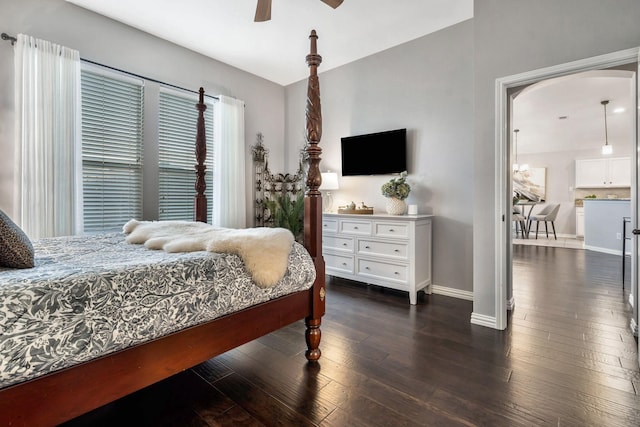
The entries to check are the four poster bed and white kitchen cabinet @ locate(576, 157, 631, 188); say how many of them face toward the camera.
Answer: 1

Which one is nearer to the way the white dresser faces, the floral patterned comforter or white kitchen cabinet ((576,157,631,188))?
the floral patterned comforter

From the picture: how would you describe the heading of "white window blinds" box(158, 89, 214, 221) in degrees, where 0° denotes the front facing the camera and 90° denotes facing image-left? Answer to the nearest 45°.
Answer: approximately 315°

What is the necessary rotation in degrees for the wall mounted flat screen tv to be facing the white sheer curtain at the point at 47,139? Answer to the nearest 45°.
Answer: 0° — it already faces it

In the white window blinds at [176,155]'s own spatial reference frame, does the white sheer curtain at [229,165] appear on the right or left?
on its left

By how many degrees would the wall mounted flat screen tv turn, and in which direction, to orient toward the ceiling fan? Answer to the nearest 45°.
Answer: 0° — it already faces it
